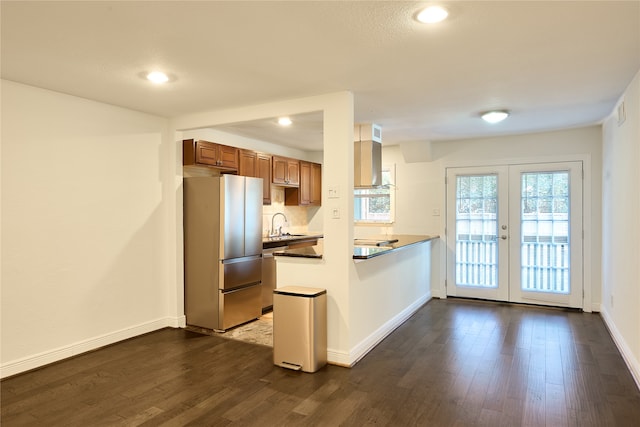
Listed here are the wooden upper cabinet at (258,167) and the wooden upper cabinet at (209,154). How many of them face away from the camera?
0

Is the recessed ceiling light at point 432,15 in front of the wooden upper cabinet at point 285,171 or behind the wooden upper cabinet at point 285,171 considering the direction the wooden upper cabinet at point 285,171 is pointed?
in front

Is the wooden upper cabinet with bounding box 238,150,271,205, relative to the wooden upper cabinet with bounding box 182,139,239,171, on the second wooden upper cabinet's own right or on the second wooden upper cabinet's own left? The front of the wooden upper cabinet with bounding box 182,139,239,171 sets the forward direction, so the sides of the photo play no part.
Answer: on the second wooden upper cabinet's own left

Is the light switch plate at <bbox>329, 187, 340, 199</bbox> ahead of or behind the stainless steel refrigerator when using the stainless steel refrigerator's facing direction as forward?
ahead

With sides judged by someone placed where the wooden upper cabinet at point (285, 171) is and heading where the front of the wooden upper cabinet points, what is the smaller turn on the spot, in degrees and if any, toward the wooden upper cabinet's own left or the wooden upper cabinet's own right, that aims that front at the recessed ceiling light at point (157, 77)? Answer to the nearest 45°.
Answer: approximately 45° to the wooden upper cabinet's own right

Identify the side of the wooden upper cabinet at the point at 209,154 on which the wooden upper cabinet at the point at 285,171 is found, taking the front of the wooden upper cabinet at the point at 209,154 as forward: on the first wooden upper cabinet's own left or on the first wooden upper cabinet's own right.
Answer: on the first wooden upper cabinet's own left

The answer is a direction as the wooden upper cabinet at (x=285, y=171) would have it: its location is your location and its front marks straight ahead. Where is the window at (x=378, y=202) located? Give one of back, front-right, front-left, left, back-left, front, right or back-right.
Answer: front-left

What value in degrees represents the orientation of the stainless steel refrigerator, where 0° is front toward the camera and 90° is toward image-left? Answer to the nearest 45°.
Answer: approximately 315°

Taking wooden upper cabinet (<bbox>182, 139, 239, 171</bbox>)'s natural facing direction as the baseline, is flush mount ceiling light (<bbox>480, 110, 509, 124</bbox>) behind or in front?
in front

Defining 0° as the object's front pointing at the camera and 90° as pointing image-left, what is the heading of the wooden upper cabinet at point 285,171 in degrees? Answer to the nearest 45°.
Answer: approximately 315°
